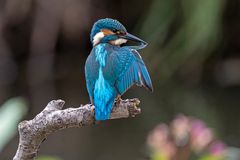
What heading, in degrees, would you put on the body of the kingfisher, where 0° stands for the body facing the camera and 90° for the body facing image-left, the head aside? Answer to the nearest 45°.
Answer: approximately 180°
